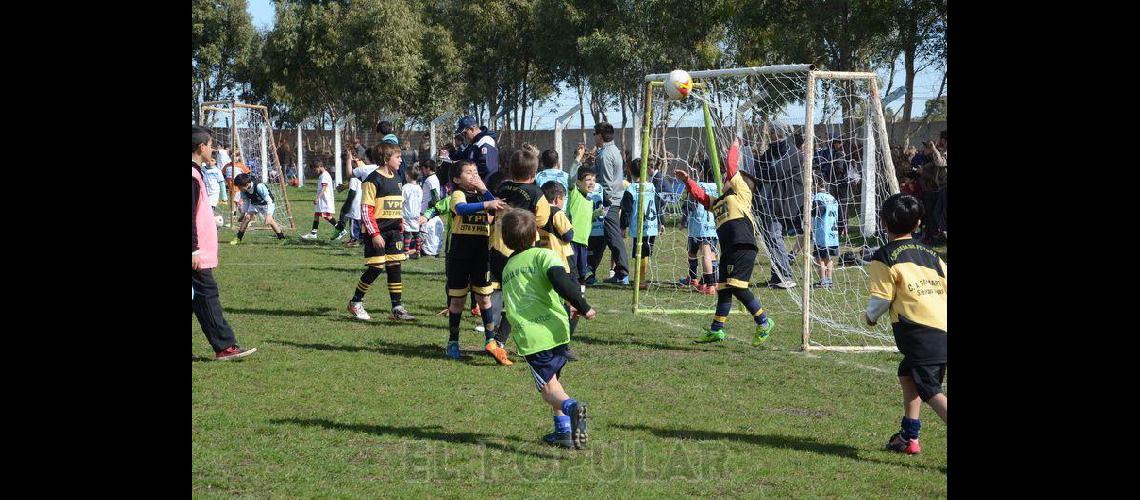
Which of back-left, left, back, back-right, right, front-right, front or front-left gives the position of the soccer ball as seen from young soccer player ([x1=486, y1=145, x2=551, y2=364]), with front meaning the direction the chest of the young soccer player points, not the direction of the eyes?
front-right

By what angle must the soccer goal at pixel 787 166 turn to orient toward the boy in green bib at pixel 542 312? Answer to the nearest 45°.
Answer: approximately 45° to its left

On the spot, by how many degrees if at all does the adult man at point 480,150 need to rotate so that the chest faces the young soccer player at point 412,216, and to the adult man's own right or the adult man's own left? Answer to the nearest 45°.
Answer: approximately 90° to the adult man's own right

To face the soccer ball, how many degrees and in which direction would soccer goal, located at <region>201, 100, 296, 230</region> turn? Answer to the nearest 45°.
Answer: approximately 45° to its left

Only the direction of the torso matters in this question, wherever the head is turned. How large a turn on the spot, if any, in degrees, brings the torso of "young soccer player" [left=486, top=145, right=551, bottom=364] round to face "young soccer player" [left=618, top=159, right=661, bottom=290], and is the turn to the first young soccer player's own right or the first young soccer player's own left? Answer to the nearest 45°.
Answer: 0° — they already face them

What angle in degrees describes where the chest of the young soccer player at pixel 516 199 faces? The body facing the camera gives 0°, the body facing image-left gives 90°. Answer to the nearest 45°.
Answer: approximately 180°
